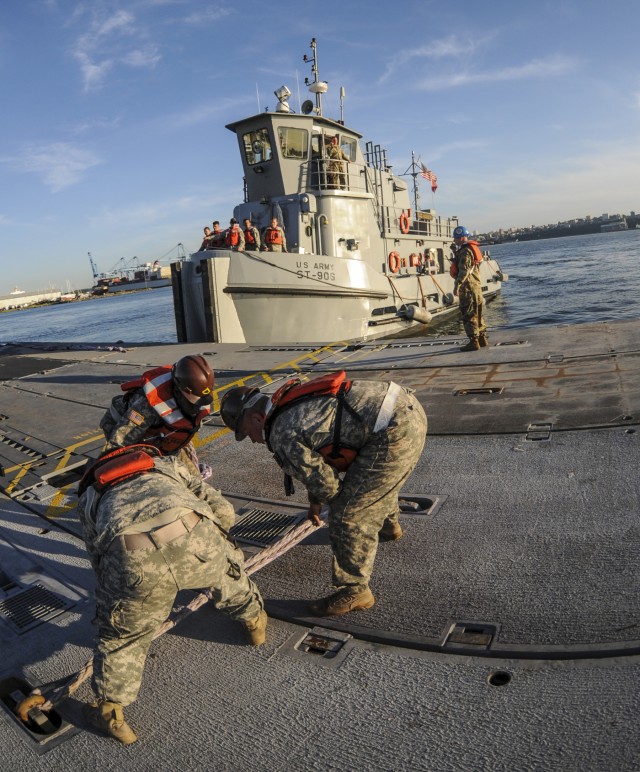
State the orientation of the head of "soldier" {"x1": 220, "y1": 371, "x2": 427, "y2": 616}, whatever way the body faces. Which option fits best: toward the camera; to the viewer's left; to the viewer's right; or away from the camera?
to the viewer's left

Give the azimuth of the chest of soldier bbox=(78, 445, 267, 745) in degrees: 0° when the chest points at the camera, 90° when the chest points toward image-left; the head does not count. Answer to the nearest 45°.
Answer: approximately 180°

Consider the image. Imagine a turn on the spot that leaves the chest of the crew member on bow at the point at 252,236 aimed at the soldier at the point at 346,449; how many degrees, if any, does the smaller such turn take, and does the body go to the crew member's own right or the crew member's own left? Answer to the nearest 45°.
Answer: approximately 45° to the crew member's own left

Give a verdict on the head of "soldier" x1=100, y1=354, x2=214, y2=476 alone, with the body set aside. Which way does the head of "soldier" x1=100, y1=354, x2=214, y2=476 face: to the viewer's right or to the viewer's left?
to the viewer's right

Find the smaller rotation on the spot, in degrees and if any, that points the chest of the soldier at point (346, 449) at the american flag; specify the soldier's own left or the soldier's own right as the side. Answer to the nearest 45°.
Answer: approximately 90° to the soldier's own right

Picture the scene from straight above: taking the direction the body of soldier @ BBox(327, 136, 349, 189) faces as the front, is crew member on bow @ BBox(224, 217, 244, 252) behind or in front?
in front

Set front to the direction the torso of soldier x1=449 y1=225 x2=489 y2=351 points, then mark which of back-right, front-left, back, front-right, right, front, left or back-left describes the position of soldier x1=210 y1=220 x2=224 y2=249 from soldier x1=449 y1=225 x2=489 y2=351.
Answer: front-right

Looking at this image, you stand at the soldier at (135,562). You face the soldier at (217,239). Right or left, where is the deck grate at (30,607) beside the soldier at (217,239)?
left

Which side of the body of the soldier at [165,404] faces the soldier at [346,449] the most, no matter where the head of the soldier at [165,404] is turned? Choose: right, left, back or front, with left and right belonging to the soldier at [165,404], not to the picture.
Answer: front

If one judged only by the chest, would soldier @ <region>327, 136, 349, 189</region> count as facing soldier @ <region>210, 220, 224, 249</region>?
no

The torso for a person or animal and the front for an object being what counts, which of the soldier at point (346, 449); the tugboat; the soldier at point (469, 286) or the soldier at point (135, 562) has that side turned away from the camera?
the soldier at point (135, 562)

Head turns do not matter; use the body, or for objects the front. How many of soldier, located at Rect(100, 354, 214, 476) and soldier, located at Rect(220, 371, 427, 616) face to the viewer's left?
1

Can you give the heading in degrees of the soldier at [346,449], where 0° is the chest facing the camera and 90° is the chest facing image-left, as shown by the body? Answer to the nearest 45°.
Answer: approximately 90°

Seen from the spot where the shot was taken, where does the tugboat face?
facing the viewer and to the left of the viewer

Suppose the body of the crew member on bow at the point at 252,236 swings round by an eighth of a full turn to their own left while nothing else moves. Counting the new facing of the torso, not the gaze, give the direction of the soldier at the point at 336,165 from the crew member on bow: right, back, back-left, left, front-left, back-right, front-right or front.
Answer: back-left
